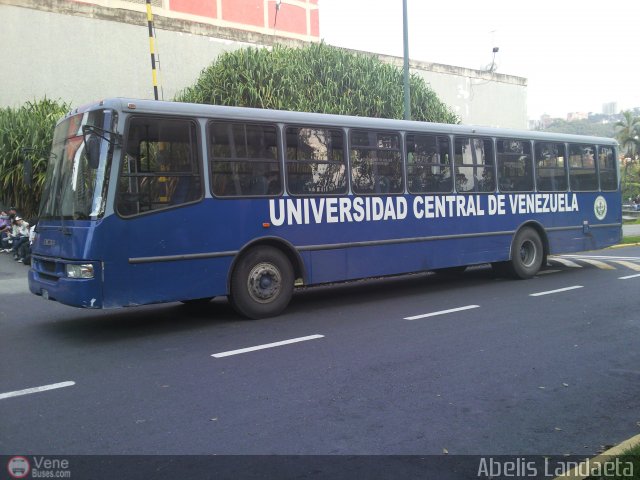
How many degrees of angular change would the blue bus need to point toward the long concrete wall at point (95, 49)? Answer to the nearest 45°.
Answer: approximately 90° to its right

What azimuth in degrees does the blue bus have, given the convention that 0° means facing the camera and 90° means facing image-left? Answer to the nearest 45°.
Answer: approximately 45°

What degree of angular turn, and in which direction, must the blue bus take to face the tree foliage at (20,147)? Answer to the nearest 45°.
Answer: approximately 90° to its right

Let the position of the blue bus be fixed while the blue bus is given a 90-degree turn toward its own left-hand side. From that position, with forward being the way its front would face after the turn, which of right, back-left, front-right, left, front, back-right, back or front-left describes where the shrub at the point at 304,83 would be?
back-left
